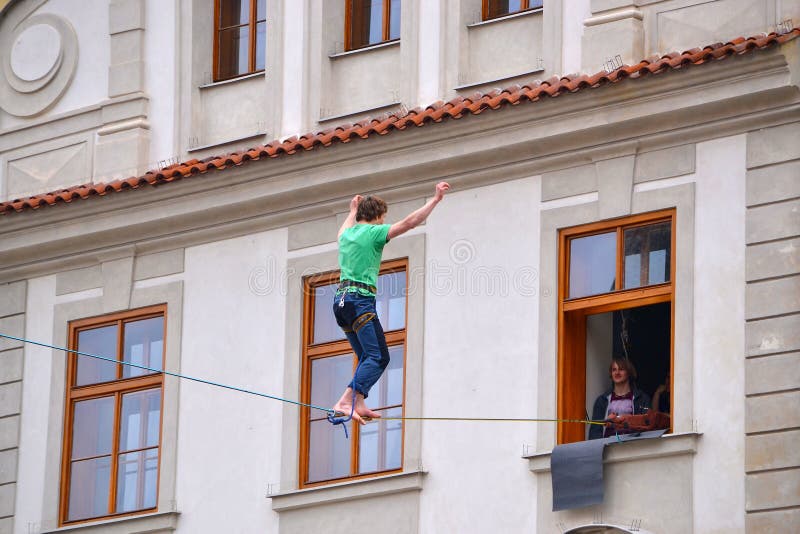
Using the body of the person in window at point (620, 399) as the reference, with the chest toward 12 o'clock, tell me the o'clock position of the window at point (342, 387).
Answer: The window is roughly at 4 o'clock from the person in window.

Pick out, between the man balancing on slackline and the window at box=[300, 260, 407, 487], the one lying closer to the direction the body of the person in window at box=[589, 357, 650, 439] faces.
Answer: the man balancing on slackline

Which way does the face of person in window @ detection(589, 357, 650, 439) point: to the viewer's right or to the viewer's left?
to the viewer's left

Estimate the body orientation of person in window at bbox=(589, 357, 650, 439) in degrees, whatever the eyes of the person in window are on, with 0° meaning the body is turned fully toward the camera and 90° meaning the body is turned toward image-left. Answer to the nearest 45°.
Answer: approximately 0°

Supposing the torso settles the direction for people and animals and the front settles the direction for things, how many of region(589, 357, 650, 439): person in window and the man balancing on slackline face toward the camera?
1

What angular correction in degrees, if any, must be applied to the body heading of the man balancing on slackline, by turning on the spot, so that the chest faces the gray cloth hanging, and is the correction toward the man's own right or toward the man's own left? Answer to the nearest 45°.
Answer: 0° — they already face it

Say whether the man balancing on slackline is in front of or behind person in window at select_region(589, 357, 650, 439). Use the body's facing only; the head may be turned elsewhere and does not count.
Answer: in front

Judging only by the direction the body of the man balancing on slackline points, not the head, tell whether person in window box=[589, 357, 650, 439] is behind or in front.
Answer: in front

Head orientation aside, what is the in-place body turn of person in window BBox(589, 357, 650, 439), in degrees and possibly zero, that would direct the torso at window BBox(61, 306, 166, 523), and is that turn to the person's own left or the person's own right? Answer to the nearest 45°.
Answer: approximately 135° to the person's own right

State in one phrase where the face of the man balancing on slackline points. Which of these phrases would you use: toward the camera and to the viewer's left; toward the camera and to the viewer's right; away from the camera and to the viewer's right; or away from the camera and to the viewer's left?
away from the camera and to the viewer's right

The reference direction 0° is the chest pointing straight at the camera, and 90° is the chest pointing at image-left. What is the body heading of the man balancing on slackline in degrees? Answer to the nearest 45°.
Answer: approximately 225°
